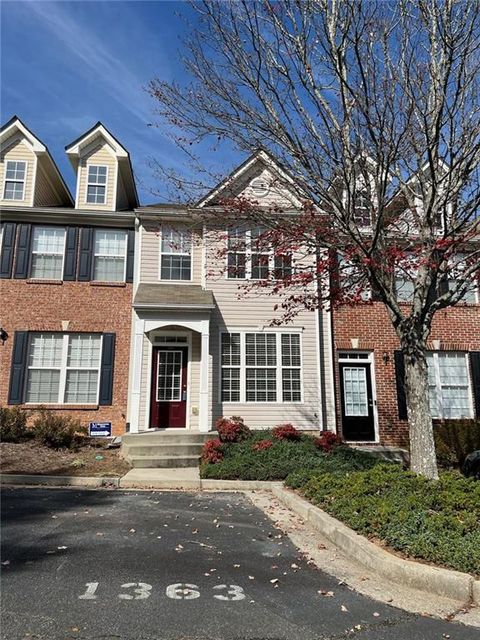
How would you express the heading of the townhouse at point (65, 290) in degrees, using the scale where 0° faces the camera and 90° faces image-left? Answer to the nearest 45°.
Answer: approximately 0°

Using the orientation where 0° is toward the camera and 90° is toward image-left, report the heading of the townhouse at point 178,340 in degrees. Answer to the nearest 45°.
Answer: approximately 0°

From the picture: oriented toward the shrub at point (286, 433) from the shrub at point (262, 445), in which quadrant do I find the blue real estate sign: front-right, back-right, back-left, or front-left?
back-left

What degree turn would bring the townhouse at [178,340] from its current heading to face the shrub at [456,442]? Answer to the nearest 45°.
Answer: approximately 90° to its left

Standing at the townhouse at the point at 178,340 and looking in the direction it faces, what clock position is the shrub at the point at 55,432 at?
The shrub is roughly at 2 o'clock from the townhouse.
